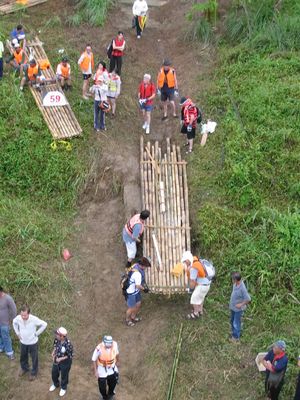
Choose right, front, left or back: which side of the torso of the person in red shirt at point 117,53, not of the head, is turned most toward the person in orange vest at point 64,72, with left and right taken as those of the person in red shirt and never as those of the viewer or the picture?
right

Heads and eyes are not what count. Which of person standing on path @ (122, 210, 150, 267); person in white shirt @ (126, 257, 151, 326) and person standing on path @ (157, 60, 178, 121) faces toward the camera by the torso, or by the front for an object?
person standing on path @ (157, 60, 178, 121)

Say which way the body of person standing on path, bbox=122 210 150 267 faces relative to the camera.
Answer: to the viewer's right

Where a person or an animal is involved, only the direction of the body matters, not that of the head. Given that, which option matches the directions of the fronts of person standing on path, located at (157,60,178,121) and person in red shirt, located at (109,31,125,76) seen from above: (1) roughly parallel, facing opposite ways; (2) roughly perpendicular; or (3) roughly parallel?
roughly parallel

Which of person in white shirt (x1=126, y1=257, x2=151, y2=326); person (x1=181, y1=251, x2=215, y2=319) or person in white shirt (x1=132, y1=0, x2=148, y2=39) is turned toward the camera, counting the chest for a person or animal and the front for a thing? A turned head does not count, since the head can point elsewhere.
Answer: person in white shirt (x1=132, y1=0, x2=148, y2=39)

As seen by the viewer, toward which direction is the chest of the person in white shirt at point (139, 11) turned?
toward the camera

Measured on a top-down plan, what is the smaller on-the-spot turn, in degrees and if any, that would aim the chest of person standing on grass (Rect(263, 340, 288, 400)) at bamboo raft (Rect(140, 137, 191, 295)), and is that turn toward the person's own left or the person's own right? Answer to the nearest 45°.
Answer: approximately 90° to the person's own right

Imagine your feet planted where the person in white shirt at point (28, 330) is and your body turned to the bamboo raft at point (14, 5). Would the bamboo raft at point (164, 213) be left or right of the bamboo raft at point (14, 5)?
right

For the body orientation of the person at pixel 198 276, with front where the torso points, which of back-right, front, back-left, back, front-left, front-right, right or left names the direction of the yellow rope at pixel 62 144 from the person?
front-right

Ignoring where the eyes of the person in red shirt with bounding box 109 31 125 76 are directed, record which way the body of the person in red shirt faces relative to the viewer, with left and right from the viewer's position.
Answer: facing the viewer

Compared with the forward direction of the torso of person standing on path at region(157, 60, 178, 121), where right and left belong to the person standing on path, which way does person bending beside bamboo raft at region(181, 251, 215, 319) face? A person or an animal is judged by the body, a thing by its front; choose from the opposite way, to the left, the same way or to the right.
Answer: to the right

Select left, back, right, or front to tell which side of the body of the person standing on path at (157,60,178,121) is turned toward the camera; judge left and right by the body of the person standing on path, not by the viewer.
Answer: front

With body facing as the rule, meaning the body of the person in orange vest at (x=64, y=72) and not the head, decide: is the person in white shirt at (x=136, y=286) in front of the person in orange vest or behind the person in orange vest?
in front

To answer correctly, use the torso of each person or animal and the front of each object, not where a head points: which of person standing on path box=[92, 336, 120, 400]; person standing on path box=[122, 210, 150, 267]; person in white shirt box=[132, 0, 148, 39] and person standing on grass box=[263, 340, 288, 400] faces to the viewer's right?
person standing on path box=[122, 210, 150, 267]
